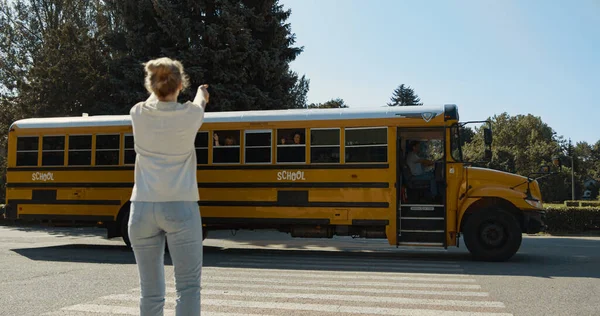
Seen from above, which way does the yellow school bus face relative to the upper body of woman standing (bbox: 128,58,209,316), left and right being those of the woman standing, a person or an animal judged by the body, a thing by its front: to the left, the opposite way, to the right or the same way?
to the right

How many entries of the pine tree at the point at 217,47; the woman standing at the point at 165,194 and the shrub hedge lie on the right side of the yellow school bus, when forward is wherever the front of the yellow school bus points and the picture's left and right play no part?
1

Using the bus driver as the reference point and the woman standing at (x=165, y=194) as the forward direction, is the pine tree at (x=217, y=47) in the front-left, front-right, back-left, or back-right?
back-right

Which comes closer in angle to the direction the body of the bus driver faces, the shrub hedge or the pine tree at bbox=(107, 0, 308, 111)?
the shrub hedge

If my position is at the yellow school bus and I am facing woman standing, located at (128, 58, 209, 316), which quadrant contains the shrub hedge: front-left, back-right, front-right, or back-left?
back-left

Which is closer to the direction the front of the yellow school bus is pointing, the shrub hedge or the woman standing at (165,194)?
the shrub hedge

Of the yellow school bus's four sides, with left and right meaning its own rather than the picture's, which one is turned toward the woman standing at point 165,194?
right

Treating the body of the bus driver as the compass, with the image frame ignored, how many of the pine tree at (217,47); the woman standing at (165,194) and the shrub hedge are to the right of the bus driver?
1

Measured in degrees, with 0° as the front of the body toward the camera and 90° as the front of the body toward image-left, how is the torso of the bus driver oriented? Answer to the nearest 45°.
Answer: approximately 270°

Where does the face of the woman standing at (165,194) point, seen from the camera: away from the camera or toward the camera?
away from the camera

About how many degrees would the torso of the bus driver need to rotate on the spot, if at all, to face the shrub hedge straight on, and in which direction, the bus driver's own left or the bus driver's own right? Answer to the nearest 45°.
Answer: approximately 45° to the bus driver's own left

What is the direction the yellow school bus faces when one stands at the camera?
facing to the right of the viewer

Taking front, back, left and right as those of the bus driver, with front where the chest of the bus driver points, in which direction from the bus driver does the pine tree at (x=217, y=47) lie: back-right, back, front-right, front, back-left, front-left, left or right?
back-left

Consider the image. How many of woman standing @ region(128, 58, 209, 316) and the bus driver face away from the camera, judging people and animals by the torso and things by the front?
1

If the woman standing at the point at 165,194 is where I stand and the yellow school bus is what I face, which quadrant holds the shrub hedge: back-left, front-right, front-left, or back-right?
front-right

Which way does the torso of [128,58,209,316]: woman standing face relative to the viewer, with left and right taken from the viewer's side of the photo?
facing away from the viewer
